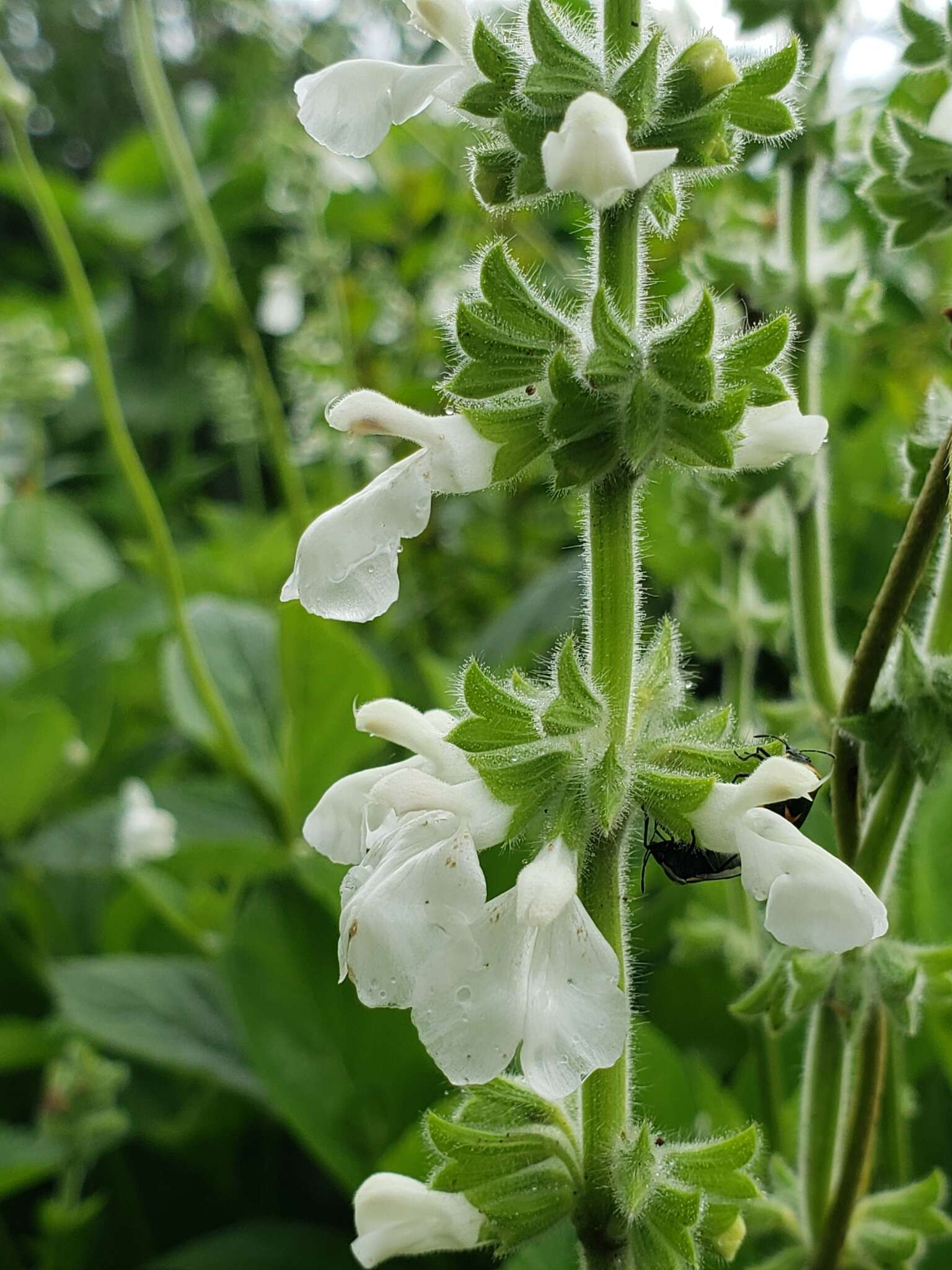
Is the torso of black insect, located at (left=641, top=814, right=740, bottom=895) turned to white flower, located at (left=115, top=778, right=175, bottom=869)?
no
